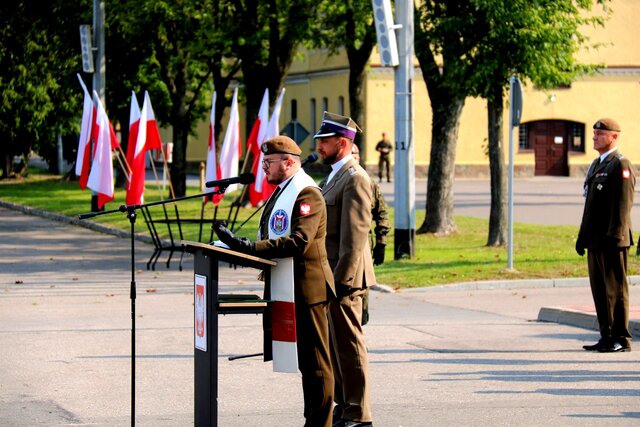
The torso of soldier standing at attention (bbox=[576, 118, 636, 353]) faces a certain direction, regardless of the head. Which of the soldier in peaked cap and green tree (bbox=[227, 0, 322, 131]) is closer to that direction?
the soldier in peaked cap

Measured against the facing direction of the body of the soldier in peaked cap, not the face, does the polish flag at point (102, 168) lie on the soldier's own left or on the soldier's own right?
on the soldier's own right

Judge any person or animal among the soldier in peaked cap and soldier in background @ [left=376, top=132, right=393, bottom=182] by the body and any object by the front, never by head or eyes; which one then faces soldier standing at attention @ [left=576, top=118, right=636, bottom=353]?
the soldier in background

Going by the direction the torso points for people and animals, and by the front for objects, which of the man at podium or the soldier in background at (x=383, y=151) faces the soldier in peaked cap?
the soldier in background

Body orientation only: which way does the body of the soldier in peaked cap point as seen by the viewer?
to the viewer's left

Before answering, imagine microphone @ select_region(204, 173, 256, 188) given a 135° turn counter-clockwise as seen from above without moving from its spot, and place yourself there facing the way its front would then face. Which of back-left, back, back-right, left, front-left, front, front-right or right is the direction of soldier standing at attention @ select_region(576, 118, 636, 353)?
right

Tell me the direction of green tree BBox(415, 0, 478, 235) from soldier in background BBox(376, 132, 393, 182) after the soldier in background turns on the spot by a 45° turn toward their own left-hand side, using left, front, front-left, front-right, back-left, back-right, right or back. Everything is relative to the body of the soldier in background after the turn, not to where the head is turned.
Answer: front-right

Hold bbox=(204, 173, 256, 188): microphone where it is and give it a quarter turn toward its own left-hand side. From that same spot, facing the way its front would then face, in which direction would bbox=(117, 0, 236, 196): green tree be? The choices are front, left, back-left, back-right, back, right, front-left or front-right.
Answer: front

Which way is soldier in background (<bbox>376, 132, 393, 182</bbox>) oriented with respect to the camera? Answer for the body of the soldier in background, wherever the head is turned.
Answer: toward the camera

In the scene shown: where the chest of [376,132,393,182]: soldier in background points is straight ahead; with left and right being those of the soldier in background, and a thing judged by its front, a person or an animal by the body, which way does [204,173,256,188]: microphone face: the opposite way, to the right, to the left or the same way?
to the left

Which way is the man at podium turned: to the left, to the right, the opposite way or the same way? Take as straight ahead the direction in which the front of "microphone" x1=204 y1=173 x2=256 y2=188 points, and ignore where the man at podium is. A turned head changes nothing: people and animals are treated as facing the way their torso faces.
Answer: the opposite way

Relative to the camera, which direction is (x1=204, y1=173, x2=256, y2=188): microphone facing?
to the viewer's right

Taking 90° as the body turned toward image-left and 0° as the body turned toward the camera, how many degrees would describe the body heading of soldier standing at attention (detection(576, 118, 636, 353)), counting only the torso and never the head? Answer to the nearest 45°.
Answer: approximately 45°

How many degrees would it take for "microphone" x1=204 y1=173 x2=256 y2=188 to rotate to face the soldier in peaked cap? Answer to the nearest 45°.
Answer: approximately 45° to its left

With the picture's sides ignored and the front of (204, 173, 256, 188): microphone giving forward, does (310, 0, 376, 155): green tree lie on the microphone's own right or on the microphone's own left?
on the microphone's own left

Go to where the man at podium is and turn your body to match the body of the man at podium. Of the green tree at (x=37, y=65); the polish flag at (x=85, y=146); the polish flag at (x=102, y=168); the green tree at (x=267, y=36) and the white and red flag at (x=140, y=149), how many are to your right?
5
